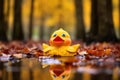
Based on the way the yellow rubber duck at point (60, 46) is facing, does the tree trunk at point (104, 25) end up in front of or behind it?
behind

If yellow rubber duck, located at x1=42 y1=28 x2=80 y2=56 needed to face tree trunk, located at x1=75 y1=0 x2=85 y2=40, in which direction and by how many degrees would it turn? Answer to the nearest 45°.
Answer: approximately 180°

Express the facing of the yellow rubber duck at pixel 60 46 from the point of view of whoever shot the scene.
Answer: facing the viewer

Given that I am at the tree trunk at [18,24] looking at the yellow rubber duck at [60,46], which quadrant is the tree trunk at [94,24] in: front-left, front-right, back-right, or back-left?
front-left

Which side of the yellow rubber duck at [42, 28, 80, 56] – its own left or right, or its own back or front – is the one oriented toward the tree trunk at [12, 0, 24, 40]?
back

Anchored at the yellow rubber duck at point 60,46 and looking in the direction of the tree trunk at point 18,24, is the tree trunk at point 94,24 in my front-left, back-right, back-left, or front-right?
front-right

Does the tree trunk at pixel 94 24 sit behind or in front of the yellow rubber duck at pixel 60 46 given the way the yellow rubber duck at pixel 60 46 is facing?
behind

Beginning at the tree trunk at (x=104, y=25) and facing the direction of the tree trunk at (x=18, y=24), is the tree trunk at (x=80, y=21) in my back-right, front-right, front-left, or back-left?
front-right
